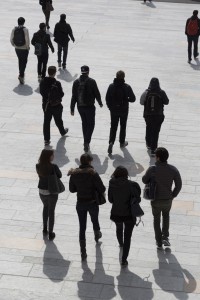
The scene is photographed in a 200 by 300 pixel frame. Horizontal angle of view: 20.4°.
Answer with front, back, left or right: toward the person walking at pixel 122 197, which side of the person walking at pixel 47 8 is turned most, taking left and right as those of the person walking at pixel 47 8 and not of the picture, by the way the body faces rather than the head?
back

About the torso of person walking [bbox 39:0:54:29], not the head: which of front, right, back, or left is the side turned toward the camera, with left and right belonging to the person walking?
back

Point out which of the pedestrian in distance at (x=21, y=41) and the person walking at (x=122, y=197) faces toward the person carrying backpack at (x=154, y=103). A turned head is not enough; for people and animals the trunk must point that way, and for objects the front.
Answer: the person walking

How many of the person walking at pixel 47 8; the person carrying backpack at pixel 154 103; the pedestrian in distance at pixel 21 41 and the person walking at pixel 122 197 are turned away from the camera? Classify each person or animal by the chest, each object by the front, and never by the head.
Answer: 4

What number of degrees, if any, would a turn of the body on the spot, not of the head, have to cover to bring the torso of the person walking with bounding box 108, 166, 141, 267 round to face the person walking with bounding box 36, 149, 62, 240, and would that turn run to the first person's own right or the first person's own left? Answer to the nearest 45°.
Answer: approximately 45° to the first person's own left

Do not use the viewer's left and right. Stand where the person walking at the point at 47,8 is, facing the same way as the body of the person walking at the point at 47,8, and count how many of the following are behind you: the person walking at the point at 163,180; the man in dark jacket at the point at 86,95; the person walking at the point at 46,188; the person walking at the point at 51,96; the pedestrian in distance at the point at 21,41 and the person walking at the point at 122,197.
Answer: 6

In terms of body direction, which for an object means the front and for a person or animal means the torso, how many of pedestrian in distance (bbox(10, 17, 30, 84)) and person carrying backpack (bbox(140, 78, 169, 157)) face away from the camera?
2

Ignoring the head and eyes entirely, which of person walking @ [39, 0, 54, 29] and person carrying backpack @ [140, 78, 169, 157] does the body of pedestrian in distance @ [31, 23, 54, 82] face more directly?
the person walking

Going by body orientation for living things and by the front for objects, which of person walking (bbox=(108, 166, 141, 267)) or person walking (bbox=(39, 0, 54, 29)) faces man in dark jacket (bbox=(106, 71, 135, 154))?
person walking (bbox=(108, 166, 141, 267))

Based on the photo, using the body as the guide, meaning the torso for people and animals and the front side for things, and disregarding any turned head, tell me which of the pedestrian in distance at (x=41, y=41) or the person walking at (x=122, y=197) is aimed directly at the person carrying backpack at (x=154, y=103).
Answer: the person walking

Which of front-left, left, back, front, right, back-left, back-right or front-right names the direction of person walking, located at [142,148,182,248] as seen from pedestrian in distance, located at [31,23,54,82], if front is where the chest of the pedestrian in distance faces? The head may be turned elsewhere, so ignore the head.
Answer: back

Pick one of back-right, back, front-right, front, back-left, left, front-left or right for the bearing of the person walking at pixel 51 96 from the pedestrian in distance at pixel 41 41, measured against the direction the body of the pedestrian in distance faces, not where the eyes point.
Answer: back

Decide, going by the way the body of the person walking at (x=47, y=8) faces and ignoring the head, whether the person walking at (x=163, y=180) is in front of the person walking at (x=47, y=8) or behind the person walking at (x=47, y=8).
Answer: behind

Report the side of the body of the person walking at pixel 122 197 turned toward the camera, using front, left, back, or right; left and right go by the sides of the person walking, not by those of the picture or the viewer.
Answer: back

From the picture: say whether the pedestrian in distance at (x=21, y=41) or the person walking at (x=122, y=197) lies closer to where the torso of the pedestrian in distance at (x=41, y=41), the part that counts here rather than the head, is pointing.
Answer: the pedestrian in distance

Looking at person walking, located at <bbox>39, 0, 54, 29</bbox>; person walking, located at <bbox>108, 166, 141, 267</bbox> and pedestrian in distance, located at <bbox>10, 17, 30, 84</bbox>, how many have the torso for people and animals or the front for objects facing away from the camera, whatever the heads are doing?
3

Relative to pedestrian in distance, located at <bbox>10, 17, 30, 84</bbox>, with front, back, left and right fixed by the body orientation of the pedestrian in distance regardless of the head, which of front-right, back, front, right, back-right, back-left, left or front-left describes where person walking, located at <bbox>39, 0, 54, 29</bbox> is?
front

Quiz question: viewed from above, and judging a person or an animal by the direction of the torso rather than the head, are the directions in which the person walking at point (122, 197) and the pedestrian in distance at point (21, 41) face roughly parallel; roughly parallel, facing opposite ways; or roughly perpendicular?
roughly parallel
